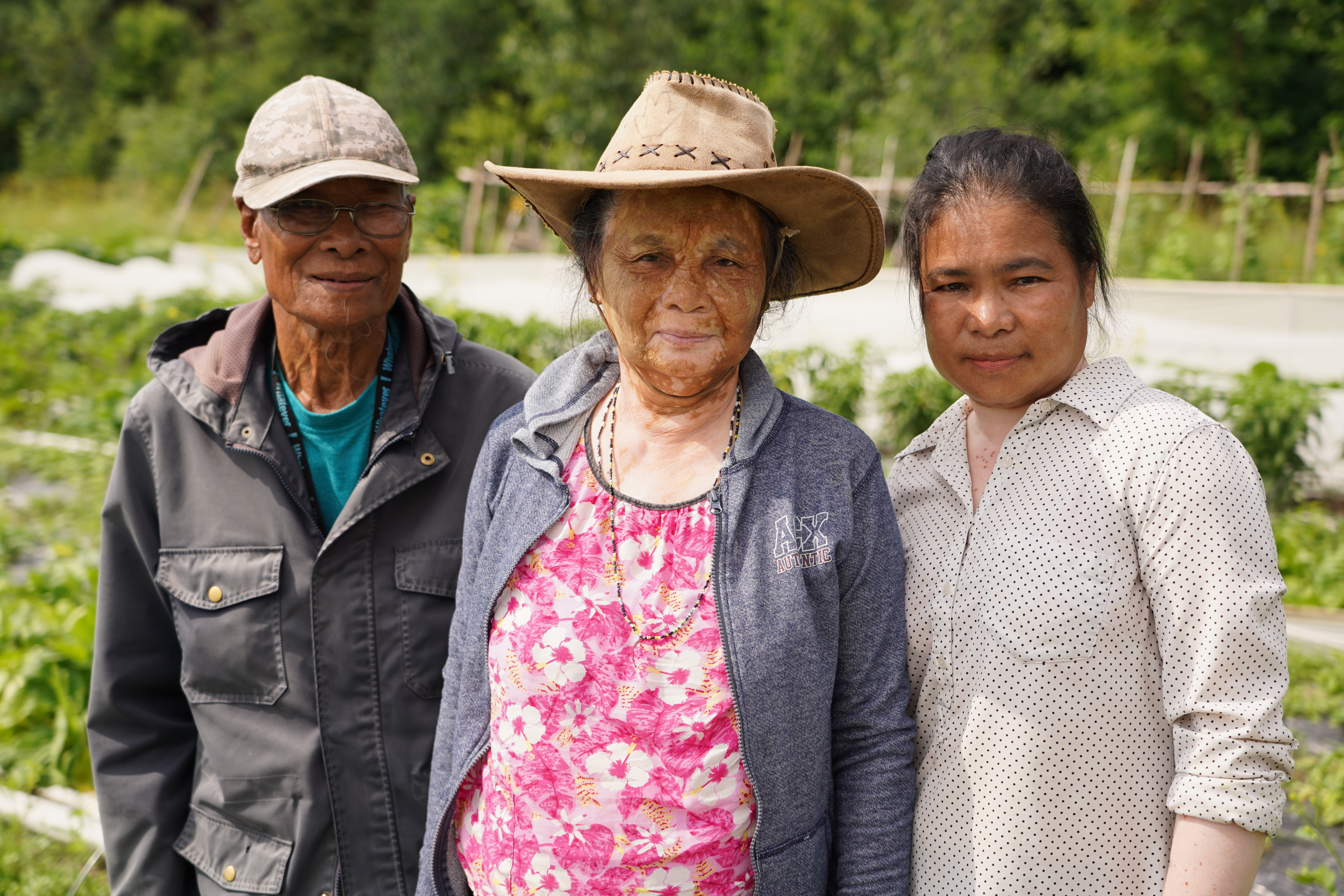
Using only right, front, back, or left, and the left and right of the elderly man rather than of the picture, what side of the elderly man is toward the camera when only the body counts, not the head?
front

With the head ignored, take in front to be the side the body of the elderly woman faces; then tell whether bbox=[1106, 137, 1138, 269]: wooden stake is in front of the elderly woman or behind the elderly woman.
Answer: behind

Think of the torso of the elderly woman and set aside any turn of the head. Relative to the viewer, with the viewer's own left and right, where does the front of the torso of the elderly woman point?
facing the viewer

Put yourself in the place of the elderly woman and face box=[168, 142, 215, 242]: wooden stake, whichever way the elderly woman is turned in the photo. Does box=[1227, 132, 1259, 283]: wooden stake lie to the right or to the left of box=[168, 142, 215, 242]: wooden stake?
right

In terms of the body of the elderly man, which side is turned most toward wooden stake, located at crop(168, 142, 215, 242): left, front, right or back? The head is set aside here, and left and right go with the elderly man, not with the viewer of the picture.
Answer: back

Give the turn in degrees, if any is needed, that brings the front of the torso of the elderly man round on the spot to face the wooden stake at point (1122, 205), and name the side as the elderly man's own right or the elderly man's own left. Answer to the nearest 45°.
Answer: approximately 135° to the elderly man's own left

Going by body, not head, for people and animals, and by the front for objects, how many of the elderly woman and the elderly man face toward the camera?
2

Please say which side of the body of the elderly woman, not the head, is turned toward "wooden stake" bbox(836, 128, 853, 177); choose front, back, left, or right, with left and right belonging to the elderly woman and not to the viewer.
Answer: back

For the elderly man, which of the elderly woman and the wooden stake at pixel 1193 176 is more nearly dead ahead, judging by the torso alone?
the elderly woman

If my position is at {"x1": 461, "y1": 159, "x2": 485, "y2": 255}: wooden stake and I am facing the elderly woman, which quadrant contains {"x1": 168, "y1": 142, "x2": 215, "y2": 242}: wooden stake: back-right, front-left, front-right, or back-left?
back-right
